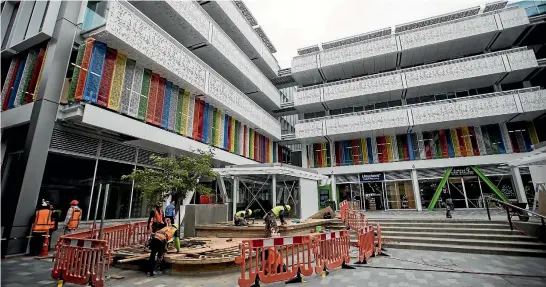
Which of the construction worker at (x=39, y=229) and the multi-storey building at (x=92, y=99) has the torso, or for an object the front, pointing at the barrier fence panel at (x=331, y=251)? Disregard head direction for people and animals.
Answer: the multi-storey building

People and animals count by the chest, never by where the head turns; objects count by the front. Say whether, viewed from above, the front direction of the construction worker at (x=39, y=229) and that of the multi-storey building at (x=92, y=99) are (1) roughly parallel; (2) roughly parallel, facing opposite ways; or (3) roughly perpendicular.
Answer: roughly perpendicular
